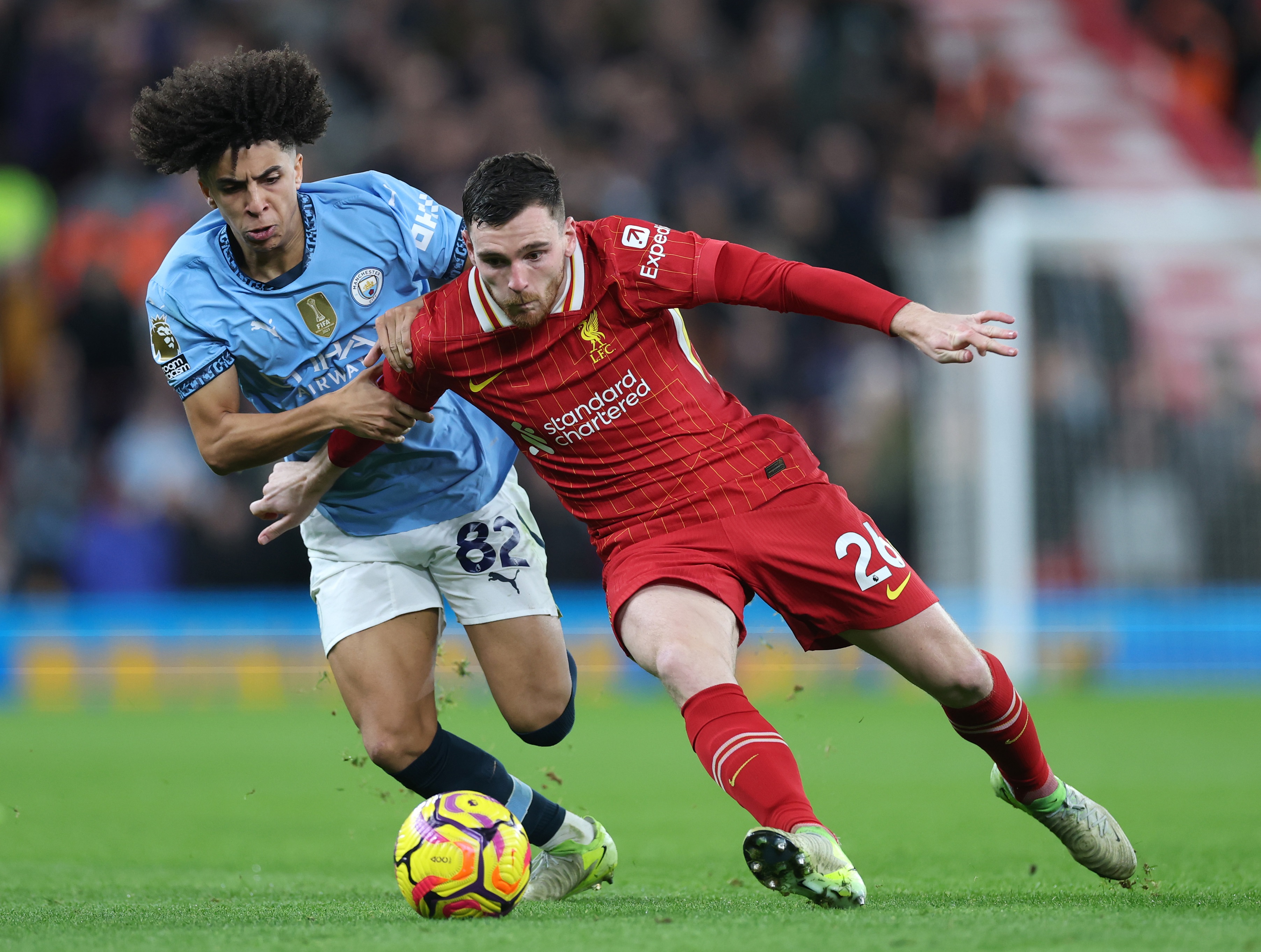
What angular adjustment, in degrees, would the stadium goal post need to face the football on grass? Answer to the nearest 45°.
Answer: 0° — it already faces it

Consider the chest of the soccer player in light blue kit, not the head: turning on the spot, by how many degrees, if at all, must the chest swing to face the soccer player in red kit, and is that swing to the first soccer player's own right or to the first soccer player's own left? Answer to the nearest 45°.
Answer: approximately 45° to the first soccer player's own left

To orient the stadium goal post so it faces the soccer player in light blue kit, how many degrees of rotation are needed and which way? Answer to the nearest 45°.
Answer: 0° — it already faces them

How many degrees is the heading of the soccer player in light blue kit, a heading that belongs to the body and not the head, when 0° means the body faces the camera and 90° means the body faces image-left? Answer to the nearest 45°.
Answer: approximately 0°

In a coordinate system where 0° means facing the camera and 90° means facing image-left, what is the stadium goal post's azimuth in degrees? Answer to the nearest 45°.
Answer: approximately 0°

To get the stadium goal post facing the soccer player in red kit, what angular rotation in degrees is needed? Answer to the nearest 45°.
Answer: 0° — it already faces them

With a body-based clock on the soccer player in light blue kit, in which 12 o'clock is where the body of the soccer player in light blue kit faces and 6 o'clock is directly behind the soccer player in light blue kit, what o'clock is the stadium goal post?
The stadium goal post is roughly at 7 o'clock from the soccer player in light blue kit.
